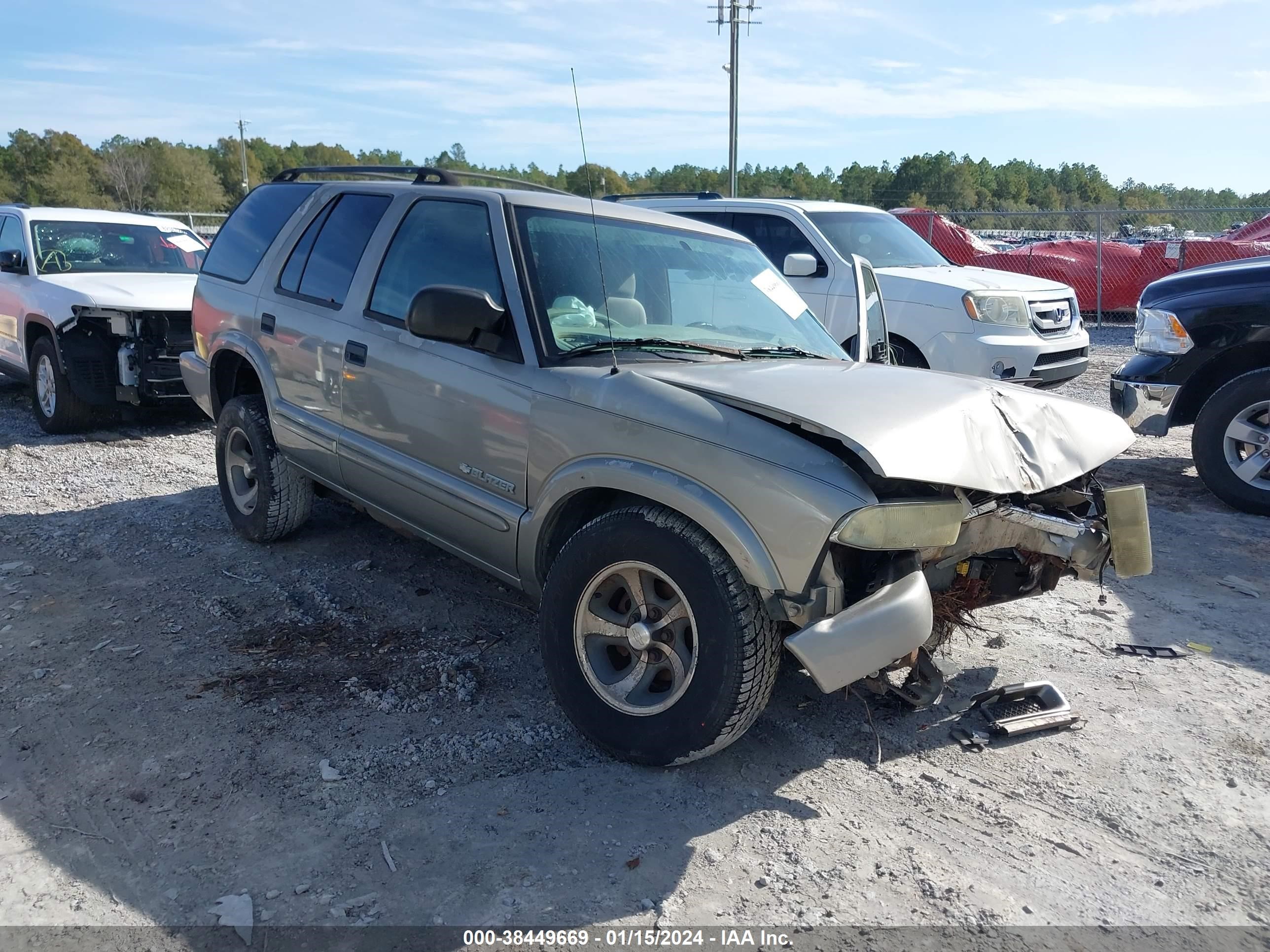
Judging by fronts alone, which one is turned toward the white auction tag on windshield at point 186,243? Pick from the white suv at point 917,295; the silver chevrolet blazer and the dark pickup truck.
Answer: the dark pickup truck

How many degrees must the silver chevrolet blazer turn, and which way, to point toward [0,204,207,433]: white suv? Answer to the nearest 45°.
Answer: approximately 180°

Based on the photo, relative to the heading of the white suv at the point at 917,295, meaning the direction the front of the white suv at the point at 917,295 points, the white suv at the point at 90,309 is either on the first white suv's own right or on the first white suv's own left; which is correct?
on the first white suv's own right

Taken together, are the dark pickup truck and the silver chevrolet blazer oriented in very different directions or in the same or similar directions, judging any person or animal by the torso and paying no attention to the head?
very different directions

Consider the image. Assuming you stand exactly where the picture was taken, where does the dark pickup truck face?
facing to the left of the viewer

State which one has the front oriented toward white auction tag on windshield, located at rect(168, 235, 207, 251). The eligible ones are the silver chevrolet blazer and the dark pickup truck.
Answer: the dark pickup truck

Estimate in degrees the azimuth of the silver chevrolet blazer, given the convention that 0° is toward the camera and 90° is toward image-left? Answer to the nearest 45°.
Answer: approximately 315°

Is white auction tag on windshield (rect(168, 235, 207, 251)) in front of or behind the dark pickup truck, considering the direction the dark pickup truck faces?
in front

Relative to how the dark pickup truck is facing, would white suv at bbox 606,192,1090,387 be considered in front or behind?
in front

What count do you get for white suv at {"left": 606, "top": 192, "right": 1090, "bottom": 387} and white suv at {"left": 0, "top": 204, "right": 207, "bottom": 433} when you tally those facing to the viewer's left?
0

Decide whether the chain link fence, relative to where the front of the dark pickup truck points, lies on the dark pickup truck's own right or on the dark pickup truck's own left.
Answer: on the dark pickup truck's own right
